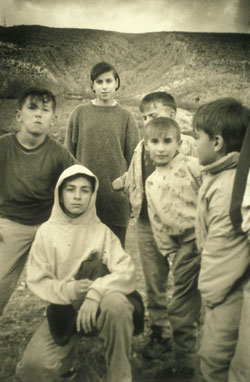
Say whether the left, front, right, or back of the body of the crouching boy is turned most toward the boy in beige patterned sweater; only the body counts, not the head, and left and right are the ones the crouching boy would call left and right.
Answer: left

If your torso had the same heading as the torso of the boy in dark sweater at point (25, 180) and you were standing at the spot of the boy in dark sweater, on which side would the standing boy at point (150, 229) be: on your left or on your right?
on your left

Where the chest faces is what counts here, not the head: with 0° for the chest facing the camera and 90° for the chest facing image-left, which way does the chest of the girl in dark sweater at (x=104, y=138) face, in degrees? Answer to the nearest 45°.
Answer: approximately 0°

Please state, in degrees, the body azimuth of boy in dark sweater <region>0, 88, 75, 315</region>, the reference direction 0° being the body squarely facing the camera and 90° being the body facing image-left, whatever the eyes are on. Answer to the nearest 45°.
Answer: approximately 0°

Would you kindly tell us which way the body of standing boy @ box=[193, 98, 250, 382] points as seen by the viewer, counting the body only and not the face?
to the viewer's left

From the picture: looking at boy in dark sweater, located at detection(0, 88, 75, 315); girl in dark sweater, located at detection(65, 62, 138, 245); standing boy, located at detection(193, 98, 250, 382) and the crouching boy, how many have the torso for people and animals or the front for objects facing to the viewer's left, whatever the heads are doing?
1

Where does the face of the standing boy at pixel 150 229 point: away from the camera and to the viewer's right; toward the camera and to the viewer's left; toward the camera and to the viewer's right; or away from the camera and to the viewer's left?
toward the camera and to the viewer's left

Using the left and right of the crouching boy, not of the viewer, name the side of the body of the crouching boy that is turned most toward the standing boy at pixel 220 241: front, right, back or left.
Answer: left

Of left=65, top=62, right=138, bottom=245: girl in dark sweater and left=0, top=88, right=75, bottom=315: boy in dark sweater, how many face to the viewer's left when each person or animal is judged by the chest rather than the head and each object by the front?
0

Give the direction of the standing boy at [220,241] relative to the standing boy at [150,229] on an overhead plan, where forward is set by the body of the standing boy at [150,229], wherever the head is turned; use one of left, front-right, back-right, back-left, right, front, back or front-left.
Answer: left
